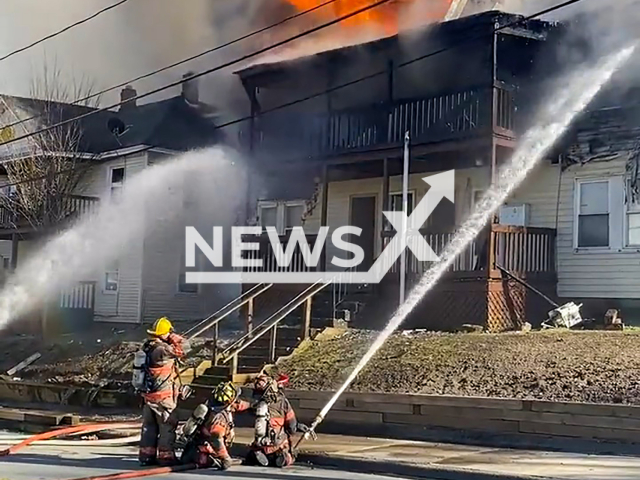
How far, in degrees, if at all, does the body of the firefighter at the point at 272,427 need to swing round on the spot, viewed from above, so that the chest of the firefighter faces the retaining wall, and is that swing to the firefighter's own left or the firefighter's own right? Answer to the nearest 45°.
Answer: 0° — they already face it

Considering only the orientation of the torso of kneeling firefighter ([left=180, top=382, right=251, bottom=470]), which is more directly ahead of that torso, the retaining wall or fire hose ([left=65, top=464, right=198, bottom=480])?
the retaining wall

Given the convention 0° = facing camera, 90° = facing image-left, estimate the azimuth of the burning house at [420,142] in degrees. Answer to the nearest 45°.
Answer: approximately 45°

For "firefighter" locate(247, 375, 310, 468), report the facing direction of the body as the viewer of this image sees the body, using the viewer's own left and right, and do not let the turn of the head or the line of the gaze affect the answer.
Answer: facing away from the viewer and to the right of the viewer

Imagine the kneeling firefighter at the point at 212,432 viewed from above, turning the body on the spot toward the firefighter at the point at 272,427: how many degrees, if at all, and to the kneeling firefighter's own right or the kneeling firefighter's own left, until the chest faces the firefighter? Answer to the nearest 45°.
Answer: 0° — they already face them

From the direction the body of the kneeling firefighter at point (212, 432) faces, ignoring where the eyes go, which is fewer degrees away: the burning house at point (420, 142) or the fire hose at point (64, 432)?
the burning house

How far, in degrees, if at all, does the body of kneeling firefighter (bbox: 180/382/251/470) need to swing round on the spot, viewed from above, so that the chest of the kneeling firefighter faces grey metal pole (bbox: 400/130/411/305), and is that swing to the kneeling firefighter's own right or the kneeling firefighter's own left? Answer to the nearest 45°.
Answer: approximately 45° to the kneeling firefighter's own left

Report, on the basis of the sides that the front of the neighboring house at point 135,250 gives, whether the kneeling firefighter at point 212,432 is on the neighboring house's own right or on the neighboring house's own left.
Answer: on the neighboring house's own left

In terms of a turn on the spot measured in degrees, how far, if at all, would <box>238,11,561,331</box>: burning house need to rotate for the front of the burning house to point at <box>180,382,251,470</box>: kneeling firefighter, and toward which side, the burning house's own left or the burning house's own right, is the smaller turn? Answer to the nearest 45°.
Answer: approximately 45° to the burning house's own left

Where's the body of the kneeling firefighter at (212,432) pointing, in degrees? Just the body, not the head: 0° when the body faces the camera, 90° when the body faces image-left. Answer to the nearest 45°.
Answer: approximately 270°
